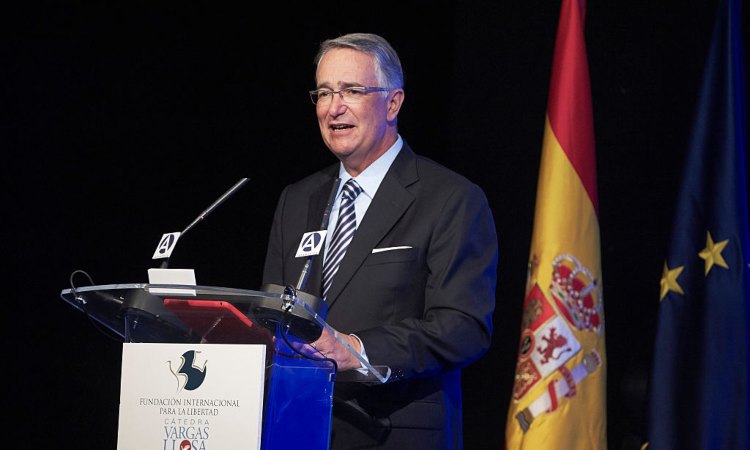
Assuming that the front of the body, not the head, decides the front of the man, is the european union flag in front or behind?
behind

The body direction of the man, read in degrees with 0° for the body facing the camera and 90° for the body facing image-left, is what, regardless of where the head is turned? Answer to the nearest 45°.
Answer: approximately 45°

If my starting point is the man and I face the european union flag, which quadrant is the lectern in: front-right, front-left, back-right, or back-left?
back-right

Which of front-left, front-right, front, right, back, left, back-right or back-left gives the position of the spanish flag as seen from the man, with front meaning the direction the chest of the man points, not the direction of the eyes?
back
